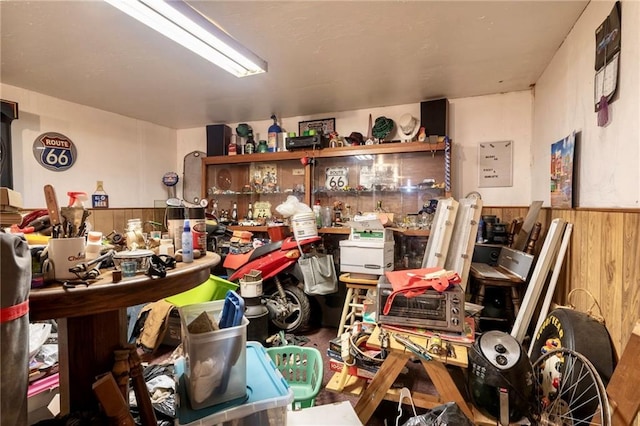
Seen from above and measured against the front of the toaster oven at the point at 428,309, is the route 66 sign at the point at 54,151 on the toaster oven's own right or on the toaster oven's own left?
on the toaster oven's own right

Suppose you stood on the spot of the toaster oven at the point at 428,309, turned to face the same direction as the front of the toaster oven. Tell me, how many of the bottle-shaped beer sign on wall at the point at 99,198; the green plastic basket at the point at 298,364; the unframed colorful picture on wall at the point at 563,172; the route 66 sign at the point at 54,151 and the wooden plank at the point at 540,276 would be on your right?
3

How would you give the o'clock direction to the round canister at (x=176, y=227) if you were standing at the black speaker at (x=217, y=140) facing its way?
The round canister is roughly at 12 o'clock from the black speaker.

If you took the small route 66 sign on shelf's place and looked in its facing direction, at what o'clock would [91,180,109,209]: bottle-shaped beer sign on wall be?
The bottle-shaped beer sign on wall is roughly at 3 o'clock from the small route 66 sign on shelf.

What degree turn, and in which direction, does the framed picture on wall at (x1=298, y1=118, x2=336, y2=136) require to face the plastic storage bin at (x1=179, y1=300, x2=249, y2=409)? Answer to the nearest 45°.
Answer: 0° — it already faces it

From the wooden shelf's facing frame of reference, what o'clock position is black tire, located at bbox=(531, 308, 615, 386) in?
The black tire is roughly at 11 o'clock from the wooden shelf.
